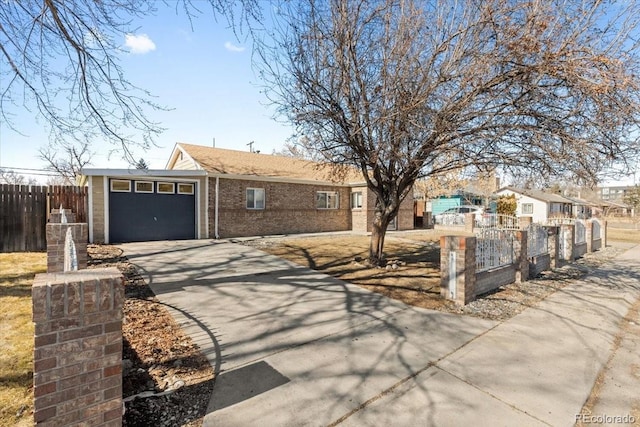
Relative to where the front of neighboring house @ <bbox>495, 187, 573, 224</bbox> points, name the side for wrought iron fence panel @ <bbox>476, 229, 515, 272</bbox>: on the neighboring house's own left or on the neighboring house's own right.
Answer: on the neighboring house's own right

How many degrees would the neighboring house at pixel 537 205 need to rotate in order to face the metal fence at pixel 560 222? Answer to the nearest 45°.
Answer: approximately 45° to its right

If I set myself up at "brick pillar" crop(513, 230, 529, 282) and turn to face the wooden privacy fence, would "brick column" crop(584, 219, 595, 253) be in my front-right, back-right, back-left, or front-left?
back-right

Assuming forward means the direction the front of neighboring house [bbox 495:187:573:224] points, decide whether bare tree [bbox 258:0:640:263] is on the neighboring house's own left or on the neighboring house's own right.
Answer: on the neighboring house's own right

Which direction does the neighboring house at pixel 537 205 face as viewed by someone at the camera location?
facing the viewer and to the right of the viewer
